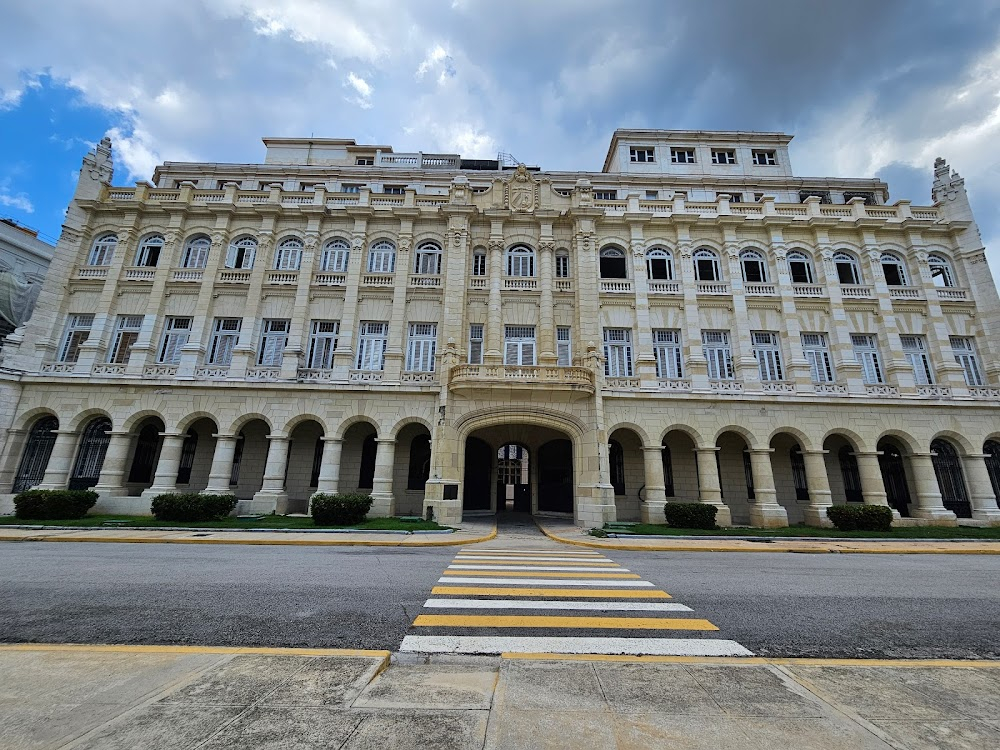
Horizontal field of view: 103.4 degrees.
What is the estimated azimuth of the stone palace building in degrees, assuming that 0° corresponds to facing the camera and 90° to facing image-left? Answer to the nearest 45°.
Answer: approximately 0°

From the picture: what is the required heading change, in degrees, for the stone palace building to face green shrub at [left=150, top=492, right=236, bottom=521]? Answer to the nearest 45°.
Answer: approximately 90° to its right

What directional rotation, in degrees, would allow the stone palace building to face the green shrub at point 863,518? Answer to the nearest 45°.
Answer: approximately 90° to its left

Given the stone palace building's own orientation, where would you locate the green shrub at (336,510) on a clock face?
The green shrub is roughly at 2 o'clock from the stone palace building.
